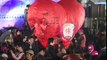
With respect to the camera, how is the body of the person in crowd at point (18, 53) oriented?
toward the camera

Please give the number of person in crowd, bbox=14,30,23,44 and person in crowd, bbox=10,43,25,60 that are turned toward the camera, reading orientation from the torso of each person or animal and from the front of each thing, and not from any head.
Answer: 2

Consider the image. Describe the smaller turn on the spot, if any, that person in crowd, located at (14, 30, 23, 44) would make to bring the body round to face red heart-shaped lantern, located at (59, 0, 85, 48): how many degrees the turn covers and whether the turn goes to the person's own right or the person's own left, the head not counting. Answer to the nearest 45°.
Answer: approximately 90° to the person's own left

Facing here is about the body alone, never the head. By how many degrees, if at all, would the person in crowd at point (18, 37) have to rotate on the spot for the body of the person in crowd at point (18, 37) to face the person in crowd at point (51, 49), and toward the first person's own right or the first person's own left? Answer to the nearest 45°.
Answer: approximately 90° to the first person's own left

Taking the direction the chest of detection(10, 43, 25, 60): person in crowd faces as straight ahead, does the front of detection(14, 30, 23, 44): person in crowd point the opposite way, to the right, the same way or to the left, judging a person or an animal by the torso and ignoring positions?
the same way

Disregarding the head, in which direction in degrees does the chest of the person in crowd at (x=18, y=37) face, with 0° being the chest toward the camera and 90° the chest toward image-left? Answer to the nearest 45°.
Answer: approximately 0°

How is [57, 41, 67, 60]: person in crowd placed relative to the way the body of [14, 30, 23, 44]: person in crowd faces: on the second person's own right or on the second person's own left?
on the second person's own left

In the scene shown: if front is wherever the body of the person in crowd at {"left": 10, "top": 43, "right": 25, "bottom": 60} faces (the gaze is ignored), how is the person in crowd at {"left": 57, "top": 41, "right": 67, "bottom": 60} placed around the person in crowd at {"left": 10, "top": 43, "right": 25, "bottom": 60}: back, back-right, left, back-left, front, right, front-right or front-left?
left
